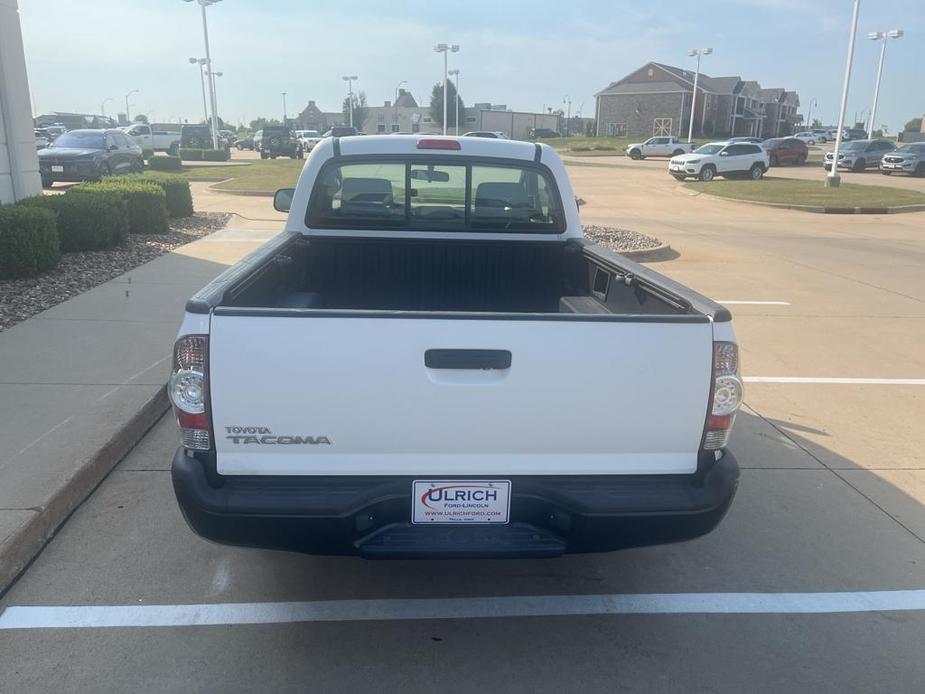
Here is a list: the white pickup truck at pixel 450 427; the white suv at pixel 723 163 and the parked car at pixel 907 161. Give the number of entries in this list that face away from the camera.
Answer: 1

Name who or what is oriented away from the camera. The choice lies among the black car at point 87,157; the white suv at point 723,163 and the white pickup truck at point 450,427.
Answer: the white pickup truck

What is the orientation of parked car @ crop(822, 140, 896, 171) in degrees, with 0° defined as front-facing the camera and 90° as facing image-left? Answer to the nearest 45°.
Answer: approximately 45°

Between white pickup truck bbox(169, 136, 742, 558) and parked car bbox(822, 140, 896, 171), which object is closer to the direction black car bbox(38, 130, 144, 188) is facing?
the white pickup truck

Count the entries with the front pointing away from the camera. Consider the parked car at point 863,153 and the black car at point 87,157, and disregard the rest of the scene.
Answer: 0

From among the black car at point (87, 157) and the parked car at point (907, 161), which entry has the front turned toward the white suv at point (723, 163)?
the parked car

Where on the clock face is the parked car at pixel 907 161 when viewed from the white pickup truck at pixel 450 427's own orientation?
The parked car is roughly at 1 o'clock from the white pickup truck.

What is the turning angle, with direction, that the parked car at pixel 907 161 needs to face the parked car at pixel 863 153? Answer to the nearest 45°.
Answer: approximately 90° to its right

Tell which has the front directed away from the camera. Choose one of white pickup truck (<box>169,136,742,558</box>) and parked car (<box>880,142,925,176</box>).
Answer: the white pickup truck

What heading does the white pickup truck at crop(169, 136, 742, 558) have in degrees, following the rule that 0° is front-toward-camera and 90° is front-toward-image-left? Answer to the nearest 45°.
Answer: approximately 180°

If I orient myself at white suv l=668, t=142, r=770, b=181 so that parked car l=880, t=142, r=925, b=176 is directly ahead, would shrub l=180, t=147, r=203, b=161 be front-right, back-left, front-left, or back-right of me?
back-left

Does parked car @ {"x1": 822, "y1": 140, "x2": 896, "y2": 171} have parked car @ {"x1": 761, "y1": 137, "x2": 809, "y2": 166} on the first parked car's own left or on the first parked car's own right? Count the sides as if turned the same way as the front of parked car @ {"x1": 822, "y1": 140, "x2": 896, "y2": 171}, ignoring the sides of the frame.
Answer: on the first parked car's own right

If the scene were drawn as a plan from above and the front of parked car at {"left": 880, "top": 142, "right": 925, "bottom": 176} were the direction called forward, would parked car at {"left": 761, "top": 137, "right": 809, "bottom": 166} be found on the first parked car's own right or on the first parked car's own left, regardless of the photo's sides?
on the first parked car's own right

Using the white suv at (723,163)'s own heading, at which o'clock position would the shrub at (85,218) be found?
The shrub is roughly at 11 o'clock from the white suv.

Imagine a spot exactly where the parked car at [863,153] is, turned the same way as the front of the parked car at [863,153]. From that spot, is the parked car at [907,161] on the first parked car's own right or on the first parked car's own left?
on the first parked car's own left

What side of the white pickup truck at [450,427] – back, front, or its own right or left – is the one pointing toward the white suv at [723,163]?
front

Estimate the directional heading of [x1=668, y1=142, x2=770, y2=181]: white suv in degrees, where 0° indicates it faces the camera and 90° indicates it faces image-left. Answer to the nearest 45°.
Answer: approximately 45°

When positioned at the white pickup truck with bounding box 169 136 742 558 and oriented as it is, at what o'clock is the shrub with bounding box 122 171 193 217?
The shrub is roughly at 11 o'clock from the white pickup truck.
